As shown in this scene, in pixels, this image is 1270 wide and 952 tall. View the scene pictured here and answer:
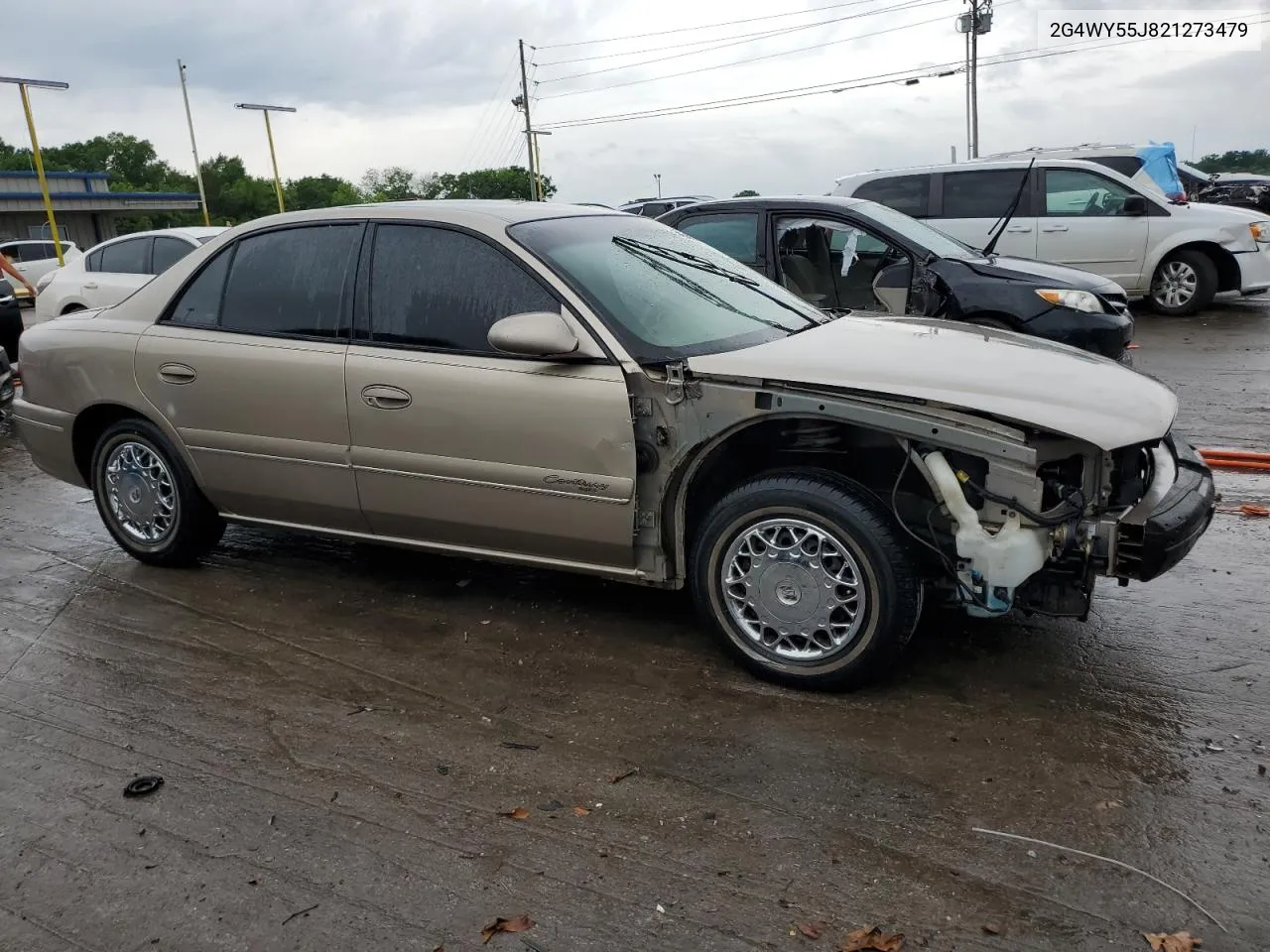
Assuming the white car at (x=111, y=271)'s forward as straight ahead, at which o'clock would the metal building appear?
The metal building is roughly at 9 o'clock from the white car.

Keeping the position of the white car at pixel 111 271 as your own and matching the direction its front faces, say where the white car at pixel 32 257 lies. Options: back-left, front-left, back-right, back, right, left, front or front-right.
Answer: left

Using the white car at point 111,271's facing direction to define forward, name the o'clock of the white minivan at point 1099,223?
The white minivan is roughly at 1 o'clock from the white car.

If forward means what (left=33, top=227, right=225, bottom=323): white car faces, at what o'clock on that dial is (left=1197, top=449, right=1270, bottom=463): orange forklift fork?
The orange forklift fork is roughly at 2 o'clock from the white car.

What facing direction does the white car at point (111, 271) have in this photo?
to the viewer's right

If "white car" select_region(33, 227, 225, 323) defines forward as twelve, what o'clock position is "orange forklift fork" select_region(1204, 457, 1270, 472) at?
The orange forklift fork is roughly at 2 o'clock from the white car.

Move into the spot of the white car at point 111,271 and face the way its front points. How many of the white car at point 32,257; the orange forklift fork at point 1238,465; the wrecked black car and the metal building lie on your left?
2

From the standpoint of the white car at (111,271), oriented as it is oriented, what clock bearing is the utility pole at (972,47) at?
The utility pole is roughly at 11 o'clock from the white car.
